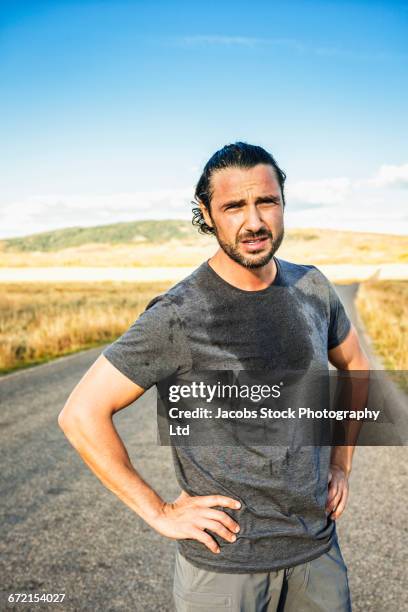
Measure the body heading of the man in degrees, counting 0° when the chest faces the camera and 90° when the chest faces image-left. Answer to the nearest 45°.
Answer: approximately 315°
